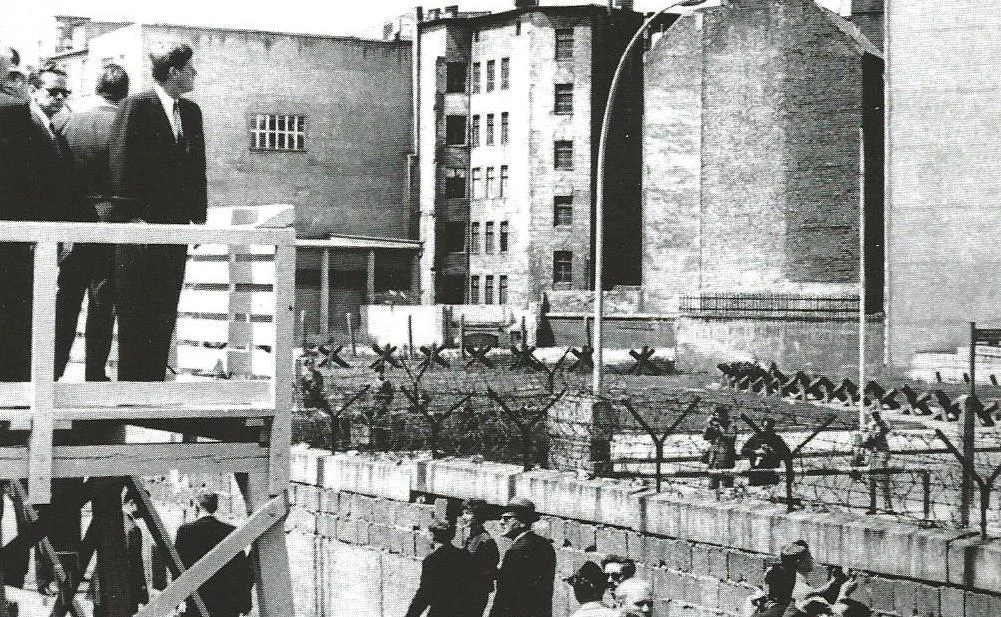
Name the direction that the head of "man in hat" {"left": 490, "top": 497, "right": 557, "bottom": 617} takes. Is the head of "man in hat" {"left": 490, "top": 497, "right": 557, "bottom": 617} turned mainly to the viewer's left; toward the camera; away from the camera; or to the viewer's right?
to the viewer's left

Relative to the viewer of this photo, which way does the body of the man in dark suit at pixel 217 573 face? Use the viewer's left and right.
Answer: facing away from the viewer

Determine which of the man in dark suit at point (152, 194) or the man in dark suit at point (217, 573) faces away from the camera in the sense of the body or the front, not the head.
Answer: the man in dark suit at point (217, 573)

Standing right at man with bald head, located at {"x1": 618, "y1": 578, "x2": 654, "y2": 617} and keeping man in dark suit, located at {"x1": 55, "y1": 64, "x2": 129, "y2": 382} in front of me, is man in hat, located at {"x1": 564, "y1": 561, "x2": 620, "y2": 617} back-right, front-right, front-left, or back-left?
front-right

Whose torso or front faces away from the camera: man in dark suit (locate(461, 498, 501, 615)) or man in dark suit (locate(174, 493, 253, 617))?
man in dark suit (locate(174, 493, 253, 617))

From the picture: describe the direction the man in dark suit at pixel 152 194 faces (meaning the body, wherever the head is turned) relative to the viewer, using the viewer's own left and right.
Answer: facing the viewer and to the right of the viewer

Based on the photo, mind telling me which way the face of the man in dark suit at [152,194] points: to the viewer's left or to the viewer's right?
to the viewer's right

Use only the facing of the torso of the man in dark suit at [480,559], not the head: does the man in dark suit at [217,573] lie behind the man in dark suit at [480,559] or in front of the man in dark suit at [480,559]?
in front

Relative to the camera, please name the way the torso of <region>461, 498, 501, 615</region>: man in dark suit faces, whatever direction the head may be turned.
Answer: to the viewer's left

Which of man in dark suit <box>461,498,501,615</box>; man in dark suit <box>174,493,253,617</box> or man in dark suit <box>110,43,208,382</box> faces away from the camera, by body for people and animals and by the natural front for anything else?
man in dark suit <box>174,493,253,617</box>

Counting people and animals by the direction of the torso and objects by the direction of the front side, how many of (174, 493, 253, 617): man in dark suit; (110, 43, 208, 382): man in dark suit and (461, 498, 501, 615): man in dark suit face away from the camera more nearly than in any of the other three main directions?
1

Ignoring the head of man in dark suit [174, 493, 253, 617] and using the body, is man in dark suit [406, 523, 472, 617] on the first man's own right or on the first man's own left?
on the first man's own right

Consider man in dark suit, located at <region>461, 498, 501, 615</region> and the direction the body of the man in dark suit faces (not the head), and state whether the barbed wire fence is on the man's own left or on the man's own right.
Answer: on the man's own right

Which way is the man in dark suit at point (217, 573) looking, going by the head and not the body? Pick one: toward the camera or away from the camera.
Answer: away from the camera
